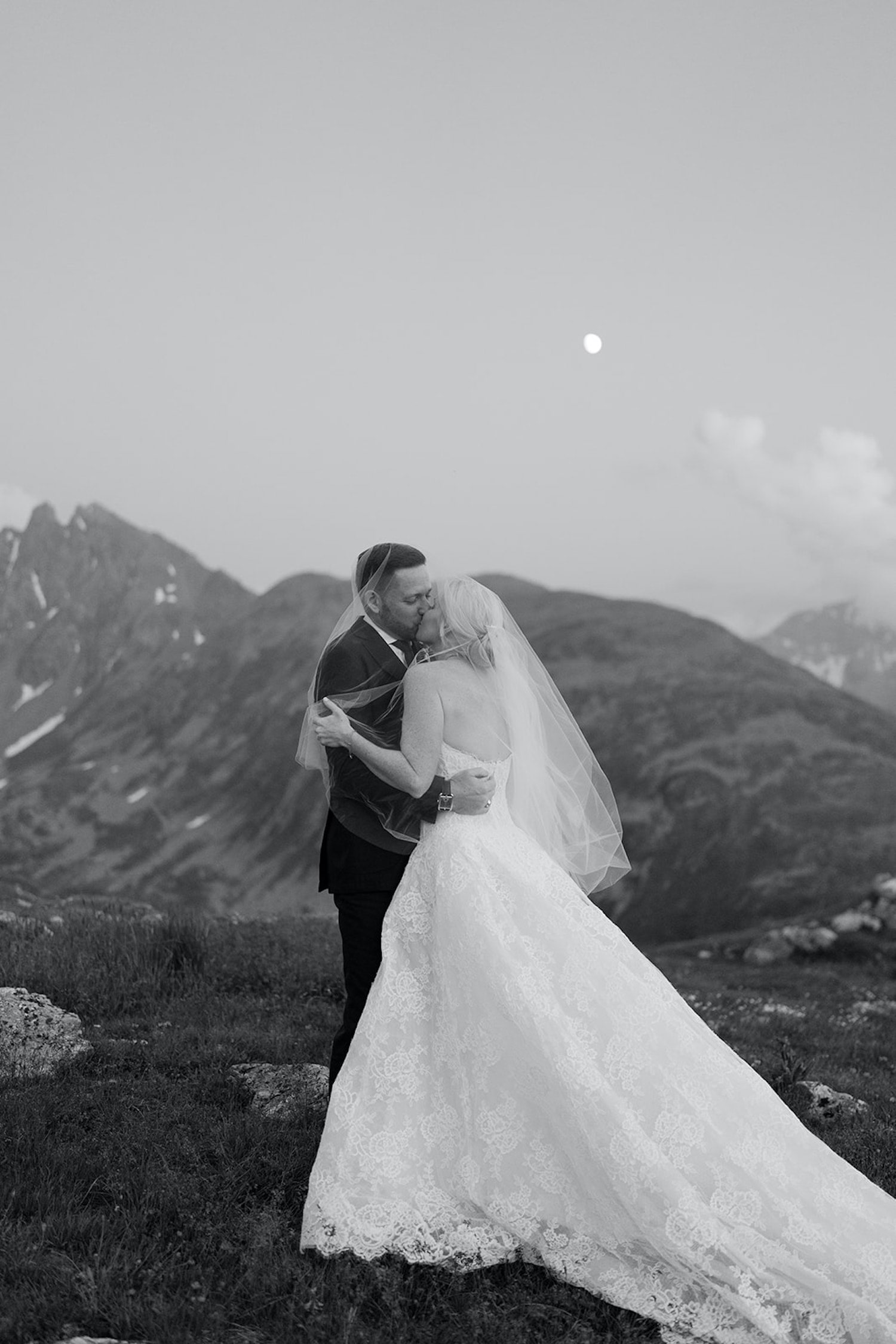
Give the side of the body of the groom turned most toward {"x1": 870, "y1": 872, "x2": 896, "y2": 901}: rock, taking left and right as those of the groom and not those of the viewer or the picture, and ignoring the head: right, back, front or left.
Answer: left

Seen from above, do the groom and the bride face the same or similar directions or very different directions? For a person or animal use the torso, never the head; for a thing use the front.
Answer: very different directions

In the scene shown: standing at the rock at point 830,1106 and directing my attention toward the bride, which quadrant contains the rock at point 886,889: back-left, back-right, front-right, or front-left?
back-right

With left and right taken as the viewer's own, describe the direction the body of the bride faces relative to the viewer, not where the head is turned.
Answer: facing away from the viewer and to the left of the viewer

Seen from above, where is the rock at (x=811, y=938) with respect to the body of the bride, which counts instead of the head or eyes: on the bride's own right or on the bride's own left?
on the bride's own right

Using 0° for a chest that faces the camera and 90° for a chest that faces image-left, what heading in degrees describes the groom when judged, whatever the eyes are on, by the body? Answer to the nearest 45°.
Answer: approximately 315°

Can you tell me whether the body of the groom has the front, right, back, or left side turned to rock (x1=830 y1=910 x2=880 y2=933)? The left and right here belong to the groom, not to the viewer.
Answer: left

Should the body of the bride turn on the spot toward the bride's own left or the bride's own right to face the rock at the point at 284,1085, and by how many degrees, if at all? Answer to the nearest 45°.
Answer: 0° — they already face it
